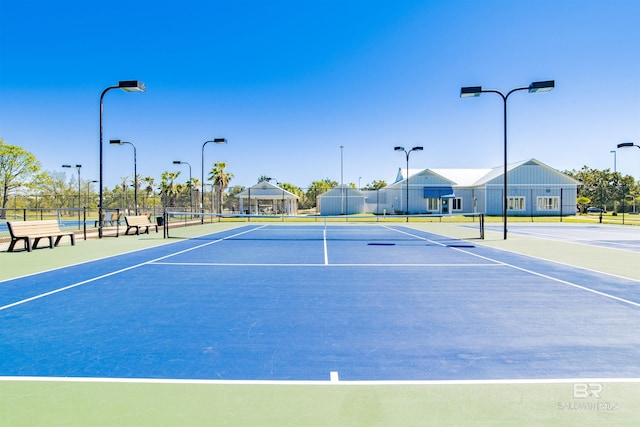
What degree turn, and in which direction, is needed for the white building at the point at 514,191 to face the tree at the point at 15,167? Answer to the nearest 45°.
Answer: approximately 90° to its right

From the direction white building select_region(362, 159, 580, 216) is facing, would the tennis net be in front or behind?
in front

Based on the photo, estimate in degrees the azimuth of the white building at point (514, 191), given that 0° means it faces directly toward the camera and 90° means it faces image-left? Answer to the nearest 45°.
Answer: approximately 0°

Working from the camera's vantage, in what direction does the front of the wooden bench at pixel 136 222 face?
facing the viewer and to the right of the viewer

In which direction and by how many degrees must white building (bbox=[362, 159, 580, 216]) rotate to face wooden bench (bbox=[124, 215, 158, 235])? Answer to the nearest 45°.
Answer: approximately 45° to its right

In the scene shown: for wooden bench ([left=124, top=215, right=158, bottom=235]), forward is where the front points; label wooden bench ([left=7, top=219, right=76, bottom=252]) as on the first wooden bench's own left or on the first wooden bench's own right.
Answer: on the first wooden bench's own right

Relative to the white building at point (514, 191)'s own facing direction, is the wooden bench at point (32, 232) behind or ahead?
ahead

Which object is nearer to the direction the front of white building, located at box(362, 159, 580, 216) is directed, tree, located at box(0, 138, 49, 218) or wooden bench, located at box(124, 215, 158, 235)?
the wooden bench

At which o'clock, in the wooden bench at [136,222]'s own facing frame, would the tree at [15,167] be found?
The tree is roughly at 7 o'clock from the wooden bench.

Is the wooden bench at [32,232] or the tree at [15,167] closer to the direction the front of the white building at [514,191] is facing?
the wooden bench

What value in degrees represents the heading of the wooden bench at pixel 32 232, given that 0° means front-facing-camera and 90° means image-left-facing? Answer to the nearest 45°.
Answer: approximately 315°

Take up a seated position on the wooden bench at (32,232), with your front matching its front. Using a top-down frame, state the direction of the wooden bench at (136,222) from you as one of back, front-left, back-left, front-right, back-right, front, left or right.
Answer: left

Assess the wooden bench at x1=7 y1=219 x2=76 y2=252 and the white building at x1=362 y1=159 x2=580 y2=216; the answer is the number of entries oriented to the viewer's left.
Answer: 0

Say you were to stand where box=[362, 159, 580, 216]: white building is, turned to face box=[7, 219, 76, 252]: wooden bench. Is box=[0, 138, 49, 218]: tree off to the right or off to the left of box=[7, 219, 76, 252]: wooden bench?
right

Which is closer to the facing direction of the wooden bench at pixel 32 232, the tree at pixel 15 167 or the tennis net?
the tennis net

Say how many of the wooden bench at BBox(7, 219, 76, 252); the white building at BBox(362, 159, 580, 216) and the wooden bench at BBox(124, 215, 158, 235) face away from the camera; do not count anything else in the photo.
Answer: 0

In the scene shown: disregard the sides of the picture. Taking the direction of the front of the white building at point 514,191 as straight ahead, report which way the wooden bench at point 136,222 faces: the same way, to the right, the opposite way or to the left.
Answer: to the left
